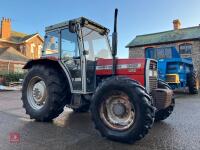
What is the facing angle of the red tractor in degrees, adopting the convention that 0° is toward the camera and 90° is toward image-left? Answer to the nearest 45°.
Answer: approximately 315°

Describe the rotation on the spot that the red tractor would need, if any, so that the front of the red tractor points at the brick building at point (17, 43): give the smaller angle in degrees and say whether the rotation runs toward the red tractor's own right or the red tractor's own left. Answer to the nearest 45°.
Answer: approximately 180°
